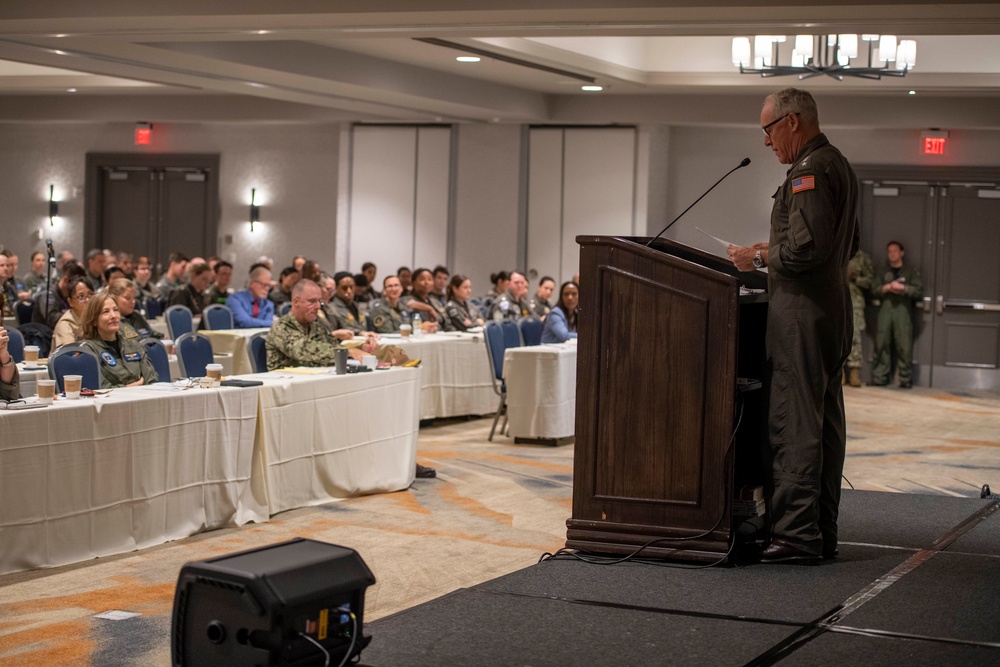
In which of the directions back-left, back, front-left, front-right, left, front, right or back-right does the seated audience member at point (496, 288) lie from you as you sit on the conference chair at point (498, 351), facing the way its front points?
back-left

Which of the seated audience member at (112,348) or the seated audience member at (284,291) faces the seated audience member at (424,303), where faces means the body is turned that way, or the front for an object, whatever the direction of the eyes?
the seated audience member at (284,291)

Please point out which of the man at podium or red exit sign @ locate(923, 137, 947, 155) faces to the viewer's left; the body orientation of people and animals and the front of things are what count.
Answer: the man at podium

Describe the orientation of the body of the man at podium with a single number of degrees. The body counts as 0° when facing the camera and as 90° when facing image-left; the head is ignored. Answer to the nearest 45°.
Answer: approximately 90°

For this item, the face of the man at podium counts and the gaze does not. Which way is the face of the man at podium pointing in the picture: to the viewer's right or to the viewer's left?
to the viewer's left

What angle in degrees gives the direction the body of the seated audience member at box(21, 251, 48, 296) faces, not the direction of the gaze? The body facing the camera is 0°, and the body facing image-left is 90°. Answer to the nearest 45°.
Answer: approximately 315°

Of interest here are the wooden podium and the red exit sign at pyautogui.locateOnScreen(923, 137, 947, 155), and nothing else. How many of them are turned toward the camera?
1

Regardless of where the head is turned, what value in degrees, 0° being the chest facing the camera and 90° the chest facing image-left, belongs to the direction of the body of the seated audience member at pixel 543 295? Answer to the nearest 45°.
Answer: approximately 315°
